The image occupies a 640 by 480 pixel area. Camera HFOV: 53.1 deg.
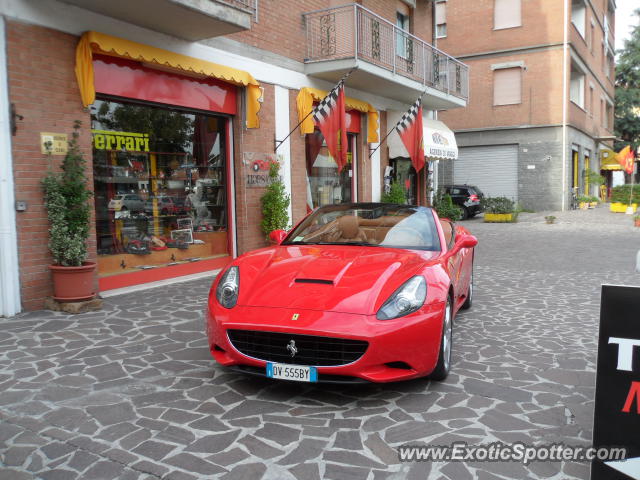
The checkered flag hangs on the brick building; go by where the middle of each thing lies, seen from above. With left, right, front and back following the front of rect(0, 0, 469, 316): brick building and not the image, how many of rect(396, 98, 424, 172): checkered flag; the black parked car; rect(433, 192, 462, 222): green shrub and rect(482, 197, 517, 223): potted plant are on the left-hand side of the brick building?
4

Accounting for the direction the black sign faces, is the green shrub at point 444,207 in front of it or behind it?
behind

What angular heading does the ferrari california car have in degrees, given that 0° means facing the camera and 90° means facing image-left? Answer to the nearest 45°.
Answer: approximately 45°

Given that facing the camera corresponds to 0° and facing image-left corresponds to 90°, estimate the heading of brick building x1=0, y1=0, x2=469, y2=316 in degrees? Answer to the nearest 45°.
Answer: approximately 315°

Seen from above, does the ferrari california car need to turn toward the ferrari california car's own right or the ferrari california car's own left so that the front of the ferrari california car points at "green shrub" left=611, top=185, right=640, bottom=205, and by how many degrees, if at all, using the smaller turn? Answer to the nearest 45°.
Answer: approximately 180°

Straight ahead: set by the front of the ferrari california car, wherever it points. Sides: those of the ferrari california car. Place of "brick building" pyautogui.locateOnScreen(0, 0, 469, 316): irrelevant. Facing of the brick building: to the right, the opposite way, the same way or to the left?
to the left

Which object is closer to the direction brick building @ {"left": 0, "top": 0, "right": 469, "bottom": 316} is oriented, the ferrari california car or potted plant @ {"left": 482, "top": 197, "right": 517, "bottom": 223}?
the ferrari california car

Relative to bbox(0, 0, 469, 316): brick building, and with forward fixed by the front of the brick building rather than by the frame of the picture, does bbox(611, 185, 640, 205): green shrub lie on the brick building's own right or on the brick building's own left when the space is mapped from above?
on the brick building's own left

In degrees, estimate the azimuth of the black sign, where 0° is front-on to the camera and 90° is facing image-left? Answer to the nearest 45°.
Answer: approximately 0°

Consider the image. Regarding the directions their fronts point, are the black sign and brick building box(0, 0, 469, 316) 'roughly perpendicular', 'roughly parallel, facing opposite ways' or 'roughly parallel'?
roughly perpendicular

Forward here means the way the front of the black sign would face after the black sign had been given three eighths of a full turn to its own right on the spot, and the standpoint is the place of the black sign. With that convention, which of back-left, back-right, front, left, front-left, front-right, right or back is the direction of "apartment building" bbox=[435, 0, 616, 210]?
front-right

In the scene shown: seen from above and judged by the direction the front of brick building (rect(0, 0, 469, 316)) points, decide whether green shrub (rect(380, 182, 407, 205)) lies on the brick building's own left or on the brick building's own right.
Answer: on the brick building's own left

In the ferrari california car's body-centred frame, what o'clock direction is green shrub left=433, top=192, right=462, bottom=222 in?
The green shrub is roughly at 5 o'clock from the ferrari california car.

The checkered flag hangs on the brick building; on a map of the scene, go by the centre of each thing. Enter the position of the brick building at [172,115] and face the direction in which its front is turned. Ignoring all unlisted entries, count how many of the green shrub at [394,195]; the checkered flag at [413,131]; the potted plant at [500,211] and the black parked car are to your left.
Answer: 4

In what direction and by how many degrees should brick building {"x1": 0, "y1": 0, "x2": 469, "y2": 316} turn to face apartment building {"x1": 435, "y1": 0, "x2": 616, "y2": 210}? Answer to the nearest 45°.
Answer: approximately 90° to its left
